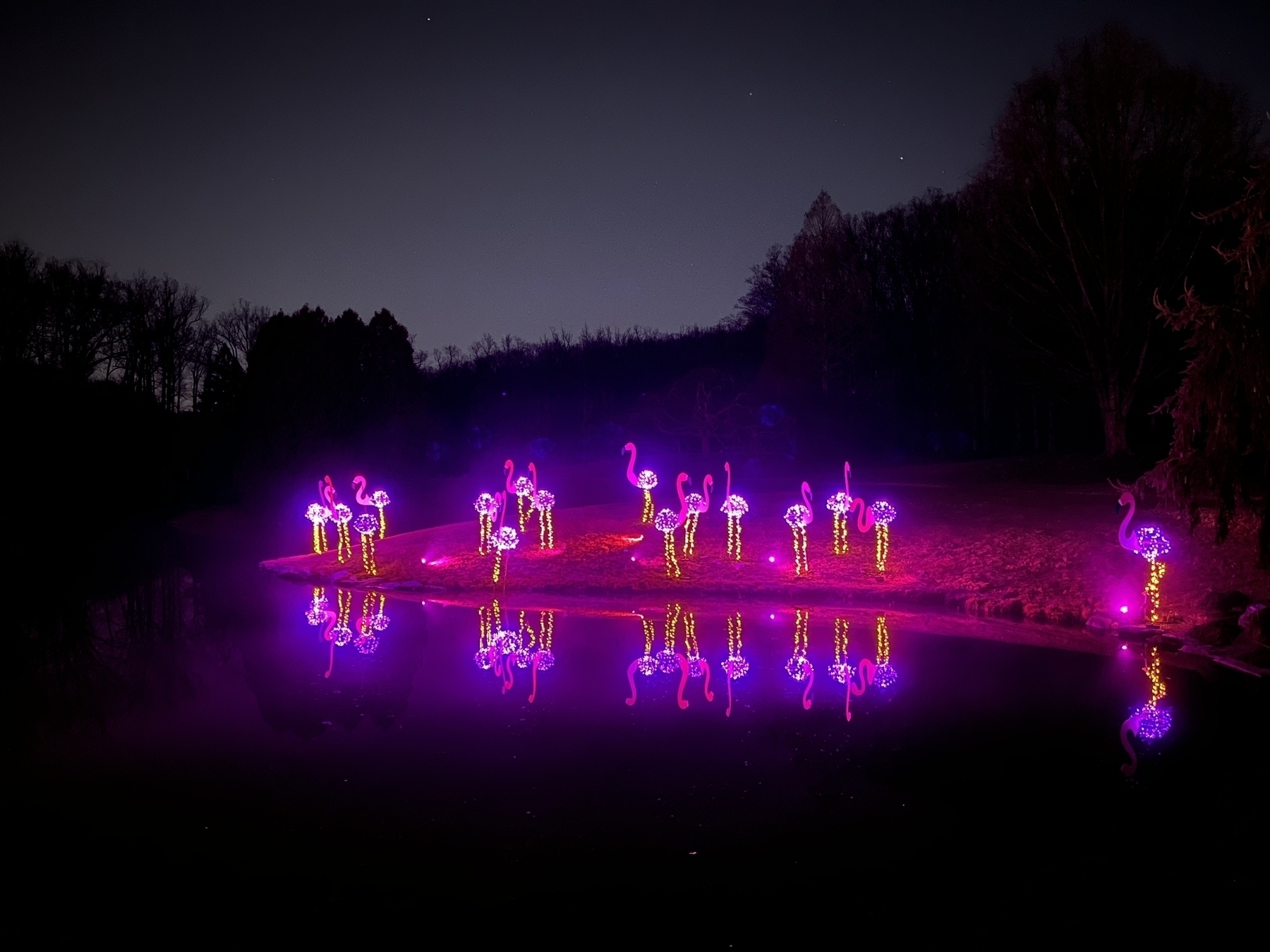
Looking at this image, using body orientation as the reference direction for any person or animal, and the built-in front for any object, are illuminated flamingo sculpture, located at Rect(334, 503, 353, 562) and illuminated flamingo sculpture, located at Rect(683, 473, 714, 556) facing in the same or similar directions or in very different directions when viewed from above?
very different directions

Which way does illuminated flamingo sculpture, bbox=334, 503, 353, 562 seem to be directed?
to the viewer's left

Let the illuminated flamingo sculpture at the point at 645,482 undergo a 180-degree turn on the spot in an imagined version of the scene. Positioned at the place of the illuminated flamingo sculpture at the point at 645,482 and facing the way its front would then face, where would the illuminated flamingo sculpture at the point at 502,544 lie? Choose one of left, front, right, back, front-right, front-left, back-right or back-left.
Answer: back-right

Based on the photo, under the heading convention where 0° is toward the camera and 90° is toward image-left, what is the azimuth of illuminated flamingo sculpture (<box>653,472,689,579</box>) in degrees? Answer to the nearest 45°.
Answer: approximately 270°

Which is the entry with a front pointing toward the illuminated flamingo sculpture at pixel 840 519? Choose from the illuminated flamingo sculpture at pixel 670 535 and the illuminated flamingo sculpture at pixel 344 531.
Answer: the illuminated flamingo sculpture at pixel 670 535

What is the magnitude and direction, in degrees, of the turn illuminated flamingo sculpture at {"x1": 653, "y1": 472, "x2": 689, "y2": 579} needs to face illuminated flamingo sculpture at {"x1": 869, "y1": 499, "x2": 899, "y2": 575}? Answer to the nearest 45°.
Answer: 0° — it already faces it

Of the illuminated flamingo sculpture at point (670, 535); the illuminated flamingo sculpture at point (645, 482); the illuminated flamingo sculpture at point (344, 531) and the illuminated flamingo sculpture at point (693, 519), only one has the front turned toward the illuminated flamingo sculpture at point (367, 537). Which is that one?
the illuminated flamingo sculpture at point (645, 482)

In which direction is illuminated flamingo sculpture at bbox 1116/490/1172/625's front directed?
to the viewer's left

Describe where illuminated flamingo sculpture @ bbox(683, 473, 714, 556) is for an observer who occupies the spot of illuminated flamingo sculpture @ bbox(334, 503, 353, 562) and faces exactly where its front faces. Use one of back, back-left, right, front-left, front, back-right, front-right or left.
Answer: back-left

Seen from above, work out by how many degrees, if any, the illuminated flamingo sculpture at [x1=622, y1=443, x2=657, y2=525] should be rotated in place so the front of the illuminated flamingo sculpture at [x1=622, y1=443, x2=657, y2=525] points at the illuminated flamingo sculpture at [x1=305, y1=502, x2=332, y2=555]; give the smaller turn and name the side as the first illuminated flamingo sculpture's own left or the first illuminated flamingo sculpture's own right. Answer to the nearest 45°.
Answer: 0° — it already faces it

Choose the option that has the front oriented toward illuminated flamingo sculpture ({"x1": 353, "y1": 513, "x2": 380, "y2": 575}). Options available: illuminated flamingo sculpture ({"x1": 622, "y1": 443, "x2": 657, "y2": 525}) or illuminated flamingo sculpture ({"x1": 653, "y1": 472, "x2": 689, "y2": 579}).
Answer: illuminated flamingo sculpture ({"x1": 622, "y1": 443, "x2": 657, "y2": 525})

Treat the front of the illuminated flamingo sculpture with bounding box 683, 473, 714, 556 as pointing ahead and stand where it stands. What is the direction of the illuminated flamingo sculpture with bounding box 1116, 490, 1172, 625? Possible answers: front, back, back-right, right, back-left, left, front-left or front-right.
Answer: front-right

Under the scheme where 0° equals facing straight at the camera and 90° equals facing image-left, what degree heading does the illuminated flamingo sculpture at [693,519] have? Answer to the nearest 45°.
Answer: approximately 270°

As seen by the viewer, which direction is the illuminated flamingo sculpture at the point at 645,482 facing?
to the viewer's left

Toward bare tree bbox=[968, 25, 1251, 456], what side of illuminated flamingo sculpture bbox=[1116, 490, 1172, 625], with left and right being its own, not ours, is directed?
right

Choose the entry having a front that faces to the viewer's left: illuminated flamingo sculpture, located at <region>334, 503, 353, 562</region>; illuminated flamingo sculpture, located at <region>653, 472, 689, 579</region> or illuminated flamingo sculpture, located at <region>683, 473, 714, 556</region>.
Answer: illuminated flamingo sculpture, located at <region>334, 503, 353, 562</region>

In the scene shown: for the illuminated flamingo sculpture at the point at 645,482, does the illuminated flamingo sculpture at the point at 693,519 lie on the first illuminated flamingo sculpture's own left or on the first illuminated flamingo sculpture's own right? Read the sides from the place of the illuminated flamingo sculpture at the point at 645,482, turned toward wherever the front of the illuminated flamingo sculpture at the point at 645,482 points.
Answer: on the first illuminated flamingo sculpture's own left

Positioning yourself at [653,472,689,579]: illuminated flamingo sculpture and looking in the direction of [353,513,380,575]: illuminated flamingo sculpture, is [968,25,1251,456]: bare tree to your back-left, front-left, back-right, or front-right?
back-right

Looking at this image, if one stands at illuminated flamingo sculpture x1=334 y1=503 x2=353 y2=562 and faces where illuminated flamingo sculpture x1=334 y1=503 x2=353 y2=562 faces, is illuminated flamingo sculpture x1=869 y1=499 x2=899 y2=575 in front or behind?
behind
